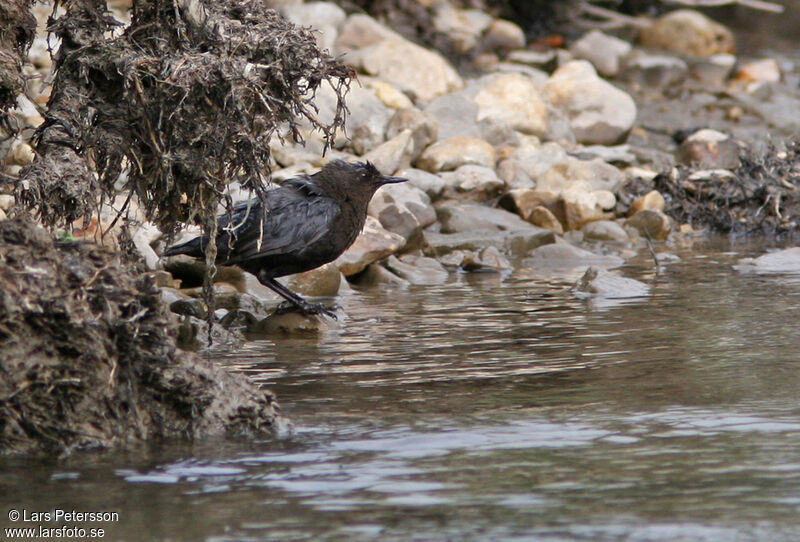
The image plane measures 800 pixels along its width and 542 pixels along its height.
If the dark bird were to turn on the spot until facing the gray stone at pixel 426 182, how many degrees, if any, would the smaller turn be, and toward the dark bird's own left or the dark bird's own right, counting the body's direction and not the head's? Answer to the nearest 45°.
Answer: approximately 90° to the dark bird's own left

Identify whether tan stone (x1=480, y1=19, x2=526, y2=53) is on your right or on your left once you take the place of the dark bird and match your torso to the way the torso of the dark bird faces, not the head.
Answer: on your left

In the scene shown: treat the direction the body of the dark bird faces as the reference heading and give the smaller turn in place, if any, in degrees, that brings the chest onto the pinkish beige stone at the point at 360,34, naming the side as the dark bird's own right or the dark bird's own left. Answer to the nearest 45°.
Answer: approximately 90° to the dark bird's own left

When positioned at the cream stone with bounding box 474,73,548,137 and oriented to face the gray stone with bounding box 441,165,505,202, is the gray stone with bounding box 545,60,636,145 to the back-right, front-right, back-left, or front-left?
back-left

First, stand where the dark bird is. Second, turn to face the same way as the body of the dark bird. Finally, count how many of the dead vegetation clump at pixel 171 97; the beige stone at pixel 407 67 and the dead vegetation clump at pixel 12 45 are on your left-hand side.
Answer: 1

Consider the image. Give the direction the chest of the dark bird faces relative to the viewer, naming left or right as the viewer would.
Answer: facing to the right of the viewer

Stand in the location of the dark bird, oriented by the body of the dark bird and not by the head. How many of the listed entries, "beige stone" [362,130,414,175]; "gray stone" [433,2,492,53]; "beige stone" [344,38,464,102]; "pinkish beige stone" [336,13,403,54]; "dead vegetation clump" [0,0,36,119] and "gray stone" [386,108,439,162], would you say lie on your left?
5

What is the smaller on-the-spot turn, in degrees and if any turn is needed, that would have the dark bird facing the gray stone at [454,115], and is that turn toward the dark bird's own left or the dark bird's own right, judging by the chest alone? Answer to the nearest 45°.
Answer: approximately 90° to the dark bird's own left

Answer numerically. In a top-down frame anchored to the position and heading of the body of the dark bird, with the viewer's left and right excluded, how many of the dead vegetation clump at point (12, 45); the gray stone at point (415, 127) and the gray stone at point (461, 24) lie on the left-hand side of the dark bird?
2

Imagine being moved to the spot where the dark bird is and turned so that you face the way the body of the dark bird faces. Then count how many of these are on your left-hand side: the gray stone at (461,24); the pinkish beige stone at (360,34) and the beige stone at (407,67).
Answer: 3
